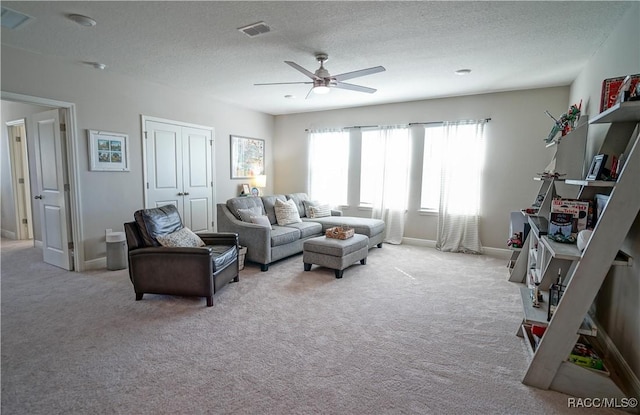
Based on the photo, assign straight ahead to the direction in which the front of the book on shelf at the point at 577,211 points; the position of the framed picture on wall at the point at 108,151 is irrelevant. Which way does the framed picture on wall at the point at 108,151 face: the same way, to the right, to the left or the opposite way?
the opposite way

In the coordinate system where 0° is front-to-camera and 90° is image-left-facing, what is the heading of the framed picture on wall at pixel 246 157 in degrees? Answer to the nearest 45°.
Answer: approximately 315°

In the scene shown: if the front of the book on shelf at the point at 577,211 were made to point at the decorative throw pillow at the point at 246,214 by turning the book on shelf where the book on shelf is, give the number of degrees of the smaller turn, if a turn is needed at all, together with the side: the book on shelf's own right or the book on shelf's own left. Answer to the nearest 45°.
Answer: approximately 45° to the book on shelf's own right

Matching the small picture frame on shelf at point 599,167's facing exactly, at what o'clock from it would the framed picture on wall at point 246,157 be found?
The framed picture on wall is roughly at 2 o'clock from the small picture frame on shelf.

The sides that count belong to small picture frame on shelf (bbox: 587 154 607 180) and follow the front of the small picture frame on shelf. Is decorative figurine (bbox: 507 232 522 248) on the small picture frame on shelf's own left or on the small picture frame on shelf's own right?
on the small picture frame on shelf's own right

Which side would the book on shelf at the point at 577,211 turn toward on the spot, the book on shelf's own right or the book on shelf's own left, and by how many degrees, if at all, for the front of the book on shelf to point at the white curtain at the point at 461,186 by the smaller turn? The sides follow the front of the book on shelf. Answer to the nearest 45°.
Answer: approximately 90° to the book on shelf's own right

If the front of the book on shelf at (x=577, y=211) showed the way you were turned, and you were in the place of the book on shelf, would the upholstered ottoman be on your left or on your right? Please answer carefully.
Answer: on your right

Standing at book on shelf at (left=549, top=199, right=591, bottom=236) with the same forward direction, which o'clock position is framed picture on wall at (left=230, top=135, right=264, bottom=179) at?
The framed picture on wall is roughly at 2 o'clock from the book on shelf.

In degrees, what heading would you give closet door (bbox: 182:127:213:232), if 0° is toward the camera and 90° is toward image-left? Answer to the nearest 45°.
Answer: approximately 315°

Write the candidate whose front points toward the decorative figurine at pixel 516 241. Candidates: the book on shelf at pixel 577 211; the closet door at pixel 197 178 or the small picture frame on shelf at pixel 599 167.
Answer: the closet door

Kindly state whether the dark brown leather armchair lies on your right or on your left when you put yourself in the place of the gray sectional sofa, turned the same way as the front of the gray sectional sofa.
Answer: on your right

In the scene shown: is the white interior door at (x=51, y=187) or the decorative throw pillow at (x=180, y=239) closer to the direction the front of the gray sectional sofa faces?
the decorative throw pillow
